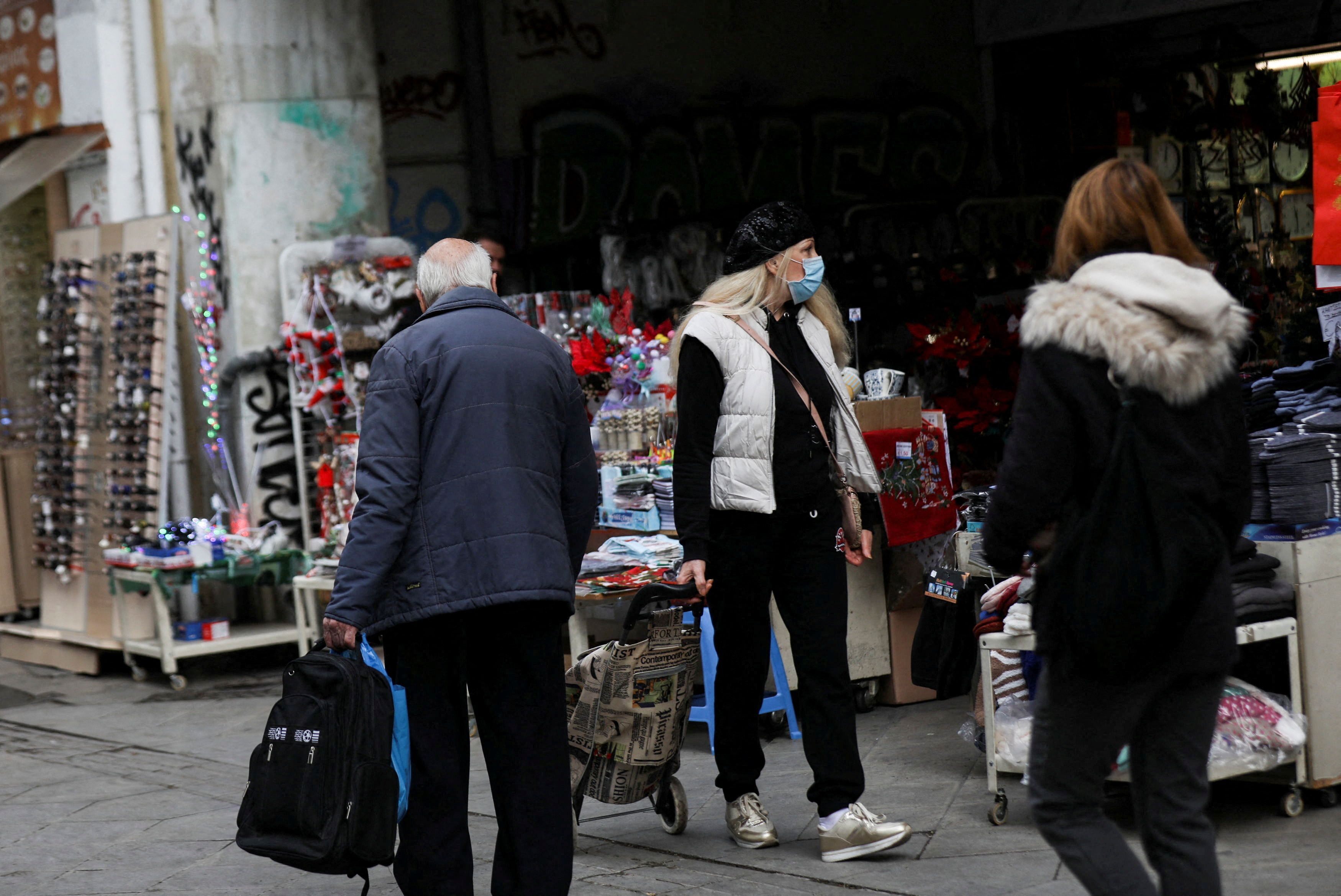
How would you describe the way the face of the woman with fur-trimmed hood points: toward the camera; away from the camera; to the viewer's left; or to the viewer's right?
away from the camera

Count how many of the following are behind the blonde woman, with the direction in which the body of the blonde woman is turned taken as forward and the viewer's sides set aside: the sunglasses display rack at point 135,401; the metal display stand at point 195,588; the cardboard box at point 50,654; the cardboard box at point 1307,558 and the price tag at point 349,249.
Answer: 4

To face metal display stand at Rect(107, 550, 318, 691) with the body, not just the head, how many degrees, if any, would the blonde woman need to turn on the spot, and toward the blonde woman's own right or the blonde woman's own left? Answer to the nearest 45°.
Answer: approximately 180°

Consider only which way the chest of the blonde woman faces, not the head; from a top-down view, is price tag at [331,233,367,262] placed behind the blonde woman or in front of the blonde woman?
behind

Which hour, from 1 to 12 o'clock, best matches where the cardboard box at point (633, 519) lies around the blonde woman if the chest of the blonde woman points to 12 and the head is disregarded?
The cardboard box is roughly at 7 o'clock from the blonde woman.

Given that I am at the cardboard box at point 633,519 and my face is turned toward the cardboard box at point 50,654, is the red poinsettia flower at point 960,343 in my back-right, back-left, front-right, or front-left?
back-right

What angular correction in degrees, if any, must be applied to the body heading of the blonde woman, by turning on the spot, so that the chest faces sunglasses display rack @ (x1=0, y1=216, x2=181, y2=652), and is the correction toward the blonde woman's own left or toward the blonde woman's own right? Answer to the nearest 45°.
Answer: approximately 180°

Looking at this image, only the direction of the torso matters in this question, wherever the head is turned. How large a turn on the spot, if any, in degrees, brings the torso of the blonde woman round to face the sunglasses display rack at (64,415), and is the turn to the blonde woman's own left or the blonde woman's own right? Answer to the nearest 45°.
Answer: approximately 180°

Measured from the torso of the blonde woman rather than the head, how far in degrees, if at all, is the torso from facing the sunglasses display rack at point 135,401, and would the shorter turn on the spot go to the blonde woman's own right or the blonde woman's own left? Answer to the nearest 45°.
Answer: approximately 180°

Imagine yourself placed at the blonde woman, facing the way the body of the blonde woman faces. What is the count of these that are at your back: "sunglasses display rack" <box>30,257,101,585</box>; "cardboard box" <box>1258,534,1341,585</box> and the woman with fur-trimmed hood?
1

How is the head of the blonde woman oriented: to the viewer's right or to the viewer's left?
to the viewer's right

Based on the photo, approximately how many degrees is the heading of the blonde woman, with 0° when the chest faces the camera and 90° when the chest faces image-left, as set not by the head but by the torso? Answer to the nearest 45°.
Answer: approximately 315°

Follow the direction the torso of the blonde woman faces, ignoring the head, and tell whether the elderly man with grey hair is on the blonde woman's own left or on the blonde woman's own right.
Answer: on the blonde woman's own right

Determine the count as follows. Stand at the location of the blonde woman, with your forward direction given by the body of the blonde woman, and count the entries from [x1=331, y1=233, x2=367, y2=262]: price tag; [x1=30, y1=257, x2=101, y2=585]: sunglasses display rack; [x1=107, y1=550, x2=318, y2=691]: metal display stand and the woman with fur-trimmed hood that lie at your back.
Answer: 3

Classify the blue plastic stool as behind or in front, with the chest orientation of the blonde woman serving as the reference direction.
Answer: behind

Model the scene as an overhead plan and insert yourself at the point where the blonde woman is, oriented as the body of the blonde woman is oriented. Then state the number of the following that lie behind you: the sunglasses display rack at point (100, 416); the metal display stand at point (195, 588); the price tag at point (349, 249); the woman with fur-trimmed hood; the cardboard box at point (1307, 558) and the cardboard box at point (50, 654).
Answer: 4

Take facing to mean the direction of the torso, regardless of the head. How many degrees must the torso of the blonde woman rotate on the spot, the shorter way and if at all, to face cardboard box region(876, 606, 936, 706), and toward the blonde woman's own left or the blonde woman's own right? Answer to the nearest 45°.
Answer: approximately 135° to the blonde woman's own left

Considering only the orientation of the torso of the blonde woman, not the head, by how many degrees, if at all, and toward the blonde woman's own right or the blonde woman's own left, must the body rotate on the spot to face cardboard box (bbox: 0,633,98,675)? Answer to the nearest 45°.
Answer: approximately 180°

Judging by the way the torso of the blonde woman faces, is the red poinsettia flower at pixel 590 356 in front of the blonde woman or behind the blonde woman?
behind

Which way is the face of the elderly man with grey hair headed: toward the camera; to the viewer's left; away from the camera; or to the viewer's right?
away from the camera
